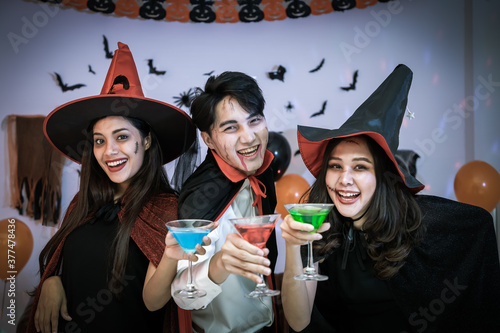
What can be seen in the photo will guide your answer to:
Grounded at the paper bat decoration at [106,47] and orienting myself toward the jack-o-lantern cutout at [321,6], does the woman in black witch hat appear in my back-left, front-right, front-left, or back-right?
front-right

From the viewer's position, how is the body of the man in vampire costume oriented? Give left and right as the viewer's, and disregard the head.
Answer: facing the viewer and to the right of the viewer

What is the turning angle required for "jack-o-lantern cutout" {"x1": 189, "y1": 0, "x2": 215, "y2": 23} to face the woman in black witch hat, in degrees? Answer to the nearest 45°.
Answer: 0° — it already faces them

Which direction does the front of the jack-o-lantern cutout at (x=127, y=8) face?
toward the camera

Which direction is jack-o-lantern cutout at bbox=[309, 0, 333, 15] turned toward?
toward the camera

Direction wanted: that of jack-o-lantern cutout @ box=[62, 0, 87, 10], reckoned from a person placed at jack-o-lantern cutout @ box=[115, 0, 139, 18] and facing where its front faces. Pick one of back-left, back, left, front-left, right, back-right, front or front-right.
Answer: right

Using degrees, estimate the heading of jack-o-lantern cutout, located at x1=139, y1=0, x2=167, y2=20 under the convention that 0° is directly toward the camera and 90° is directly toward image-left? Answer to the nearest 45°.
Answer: approximately 0°

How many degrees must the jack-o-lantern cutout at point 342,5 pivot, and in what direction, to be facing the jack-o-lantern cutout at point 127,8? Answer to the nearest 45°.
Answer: approximately 90° to its right

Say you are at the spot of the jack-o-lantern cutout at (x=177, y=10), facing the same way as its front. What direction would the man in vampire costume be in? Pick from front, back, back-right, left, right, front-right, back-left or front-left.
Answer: front

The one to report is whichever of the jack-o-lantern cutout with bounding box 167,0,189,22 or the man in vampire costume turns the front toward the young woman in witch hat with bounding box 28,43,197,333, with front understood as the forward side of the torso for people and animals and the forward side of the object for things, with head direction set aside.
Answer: the jack-o-lantern cutout

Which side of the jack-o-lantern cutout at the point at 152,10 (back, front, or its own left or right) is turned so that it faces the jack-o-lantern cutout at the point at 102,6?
right

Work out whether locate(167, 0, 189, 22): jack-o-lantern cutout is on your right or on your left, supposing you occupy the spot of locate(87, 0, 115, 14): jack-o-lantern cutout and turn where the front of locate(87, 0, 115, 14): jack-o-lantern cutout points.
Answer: on your left

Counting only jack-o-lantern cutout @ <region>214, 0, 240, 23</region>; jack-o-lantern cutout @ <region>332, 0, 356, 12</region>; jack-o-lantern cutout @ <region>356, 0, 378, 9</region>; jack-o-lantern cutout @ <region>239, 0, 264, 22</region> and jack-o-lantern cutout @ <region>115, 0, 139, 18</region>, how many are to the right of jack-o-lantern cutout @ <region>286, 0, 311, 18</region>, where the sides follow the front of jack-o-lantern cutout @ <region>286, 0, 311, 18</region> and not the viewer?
3

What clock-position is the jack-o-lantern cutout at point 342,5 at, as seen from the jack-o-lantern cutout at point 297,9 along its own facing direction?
the jack-o-lantern cutout at point 342,5 is roughly at 9 o'clock from the jack-o-lantern cutout at point 297,9.

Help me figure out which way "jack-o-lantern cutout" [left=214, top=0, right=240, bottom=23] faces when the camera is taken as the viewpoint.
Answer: facing the viewer

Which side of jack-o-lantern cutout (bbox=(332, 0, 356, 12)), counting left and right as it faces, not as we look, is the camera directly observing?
front

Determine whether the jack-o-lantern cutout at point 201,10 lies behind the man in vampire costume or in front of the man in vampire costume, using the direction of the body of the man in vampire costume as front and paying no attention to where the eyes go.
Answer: behind
